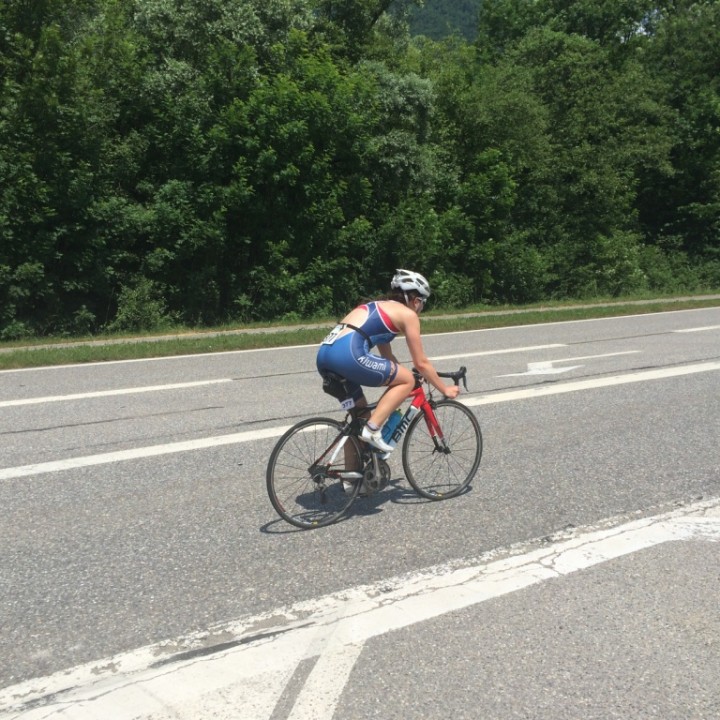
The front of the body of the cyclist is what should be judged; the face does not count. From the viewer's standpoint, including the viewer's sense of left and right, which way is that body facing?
facing away from the viewer and to the right of the viewer

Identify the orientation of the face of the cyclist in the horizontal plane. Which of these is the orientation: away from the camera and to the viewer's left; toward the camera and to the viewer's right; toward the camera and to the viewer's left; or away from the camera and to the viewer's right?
away from the camera and to the viewer's right

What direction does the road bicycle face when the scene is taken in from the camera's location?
facing away from the viewer and to the right of the viewer
